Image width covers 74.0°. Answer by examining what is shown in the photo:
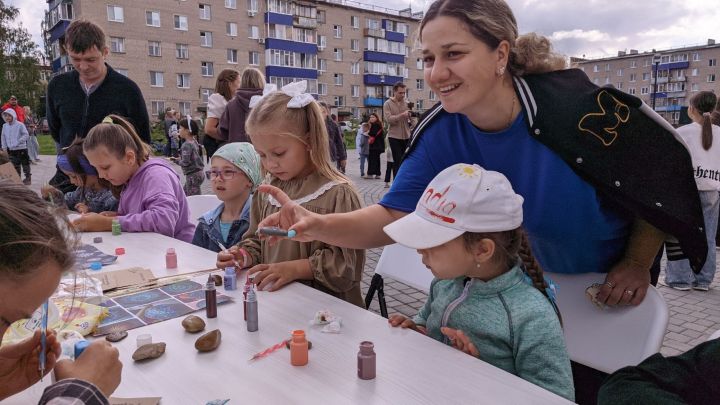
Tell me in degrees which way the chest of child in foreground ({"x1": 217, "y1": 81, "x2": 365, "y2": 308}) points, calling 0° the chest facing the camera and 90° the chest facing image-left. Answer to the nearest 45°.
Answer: approximately 45°

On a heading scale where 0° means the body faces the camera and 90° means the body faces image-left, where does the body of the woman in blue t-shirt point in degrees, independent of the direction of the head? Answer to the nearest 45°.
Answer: approximately 45°

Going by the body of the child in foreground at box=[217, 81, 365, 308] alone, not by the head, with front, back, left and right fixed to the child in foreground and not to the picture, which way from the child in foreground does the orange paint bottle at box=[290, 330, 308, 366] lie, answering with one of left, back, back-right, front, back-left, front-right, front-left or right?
front-left

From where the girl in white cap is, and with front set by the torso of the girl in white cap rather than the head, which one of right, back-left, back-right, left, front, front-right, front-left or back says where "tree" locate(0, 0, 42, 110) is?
right

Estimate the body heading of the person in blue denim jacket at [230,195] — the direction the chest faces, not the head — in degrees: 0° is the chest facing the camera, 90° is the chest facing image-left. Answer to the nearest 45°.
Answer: approximately 45°
